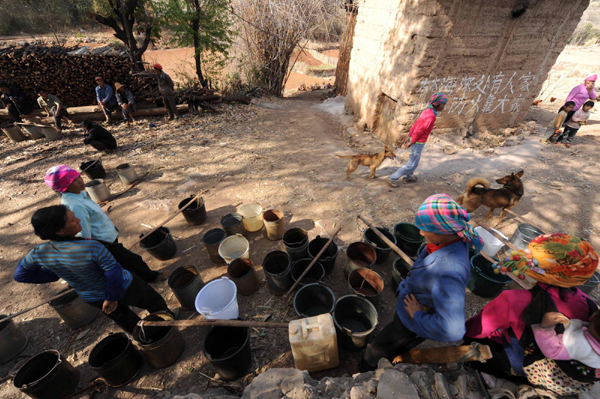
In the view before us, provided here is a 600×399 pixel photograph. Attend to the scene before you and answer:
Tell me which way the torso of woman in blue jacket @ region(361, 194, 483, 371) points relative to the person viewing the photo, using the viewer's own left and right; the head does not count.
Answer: facing to the left of the viewer

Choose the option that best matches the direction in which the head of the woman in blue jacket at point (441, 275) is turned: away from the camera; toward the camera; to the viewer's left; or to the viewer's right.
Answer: to the viewer's left

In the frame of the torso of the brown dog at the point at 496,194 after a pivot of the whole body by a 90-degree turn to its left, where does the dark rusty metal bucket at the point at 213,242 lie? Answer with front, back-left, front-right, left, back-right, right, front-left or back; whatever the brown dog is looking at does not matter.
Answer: back-left

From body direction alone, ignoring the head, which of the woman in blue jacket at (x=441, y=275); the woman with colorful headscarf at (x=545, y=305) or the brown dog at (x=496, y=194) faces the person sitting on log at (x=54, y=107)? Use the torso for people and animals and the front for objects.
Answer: the woman in blue jacket

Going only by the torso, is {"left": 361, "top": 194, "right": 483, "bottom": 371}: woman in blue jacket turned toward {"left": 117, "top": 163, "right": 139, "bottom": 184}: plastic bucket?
yes

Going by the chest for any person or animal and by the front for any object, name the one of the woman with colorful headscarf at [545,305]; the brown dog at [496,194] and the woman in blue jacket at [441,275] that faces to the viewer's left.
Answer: the woman in blue jacket

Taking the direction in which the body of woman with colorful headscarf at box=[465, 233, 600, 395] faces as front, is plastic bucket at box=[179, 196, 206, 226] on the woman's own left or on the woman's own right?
on the woman's own right

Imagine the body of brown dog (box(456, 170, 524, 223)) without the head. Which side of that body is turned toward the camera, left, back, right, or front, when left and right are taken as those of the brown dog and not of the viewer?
right

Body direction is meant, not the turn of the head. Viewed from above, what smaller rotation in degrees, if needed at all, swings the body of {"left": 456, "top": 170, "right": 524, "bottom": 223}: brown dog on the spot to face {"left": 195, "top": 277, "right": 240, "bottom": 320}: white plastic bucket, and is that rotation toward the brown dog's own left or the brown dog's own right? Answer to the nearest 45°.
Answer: approximately 135° to the brown dog's own right

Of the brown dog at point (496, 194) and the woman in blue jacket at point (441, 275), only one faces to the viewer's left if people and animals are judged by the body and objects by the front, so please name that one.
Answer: the woman in blue jacket

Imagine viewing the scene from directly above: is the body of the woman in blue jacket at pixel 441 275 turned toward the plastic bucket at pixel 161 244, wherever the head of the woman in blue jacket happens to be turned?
yes
